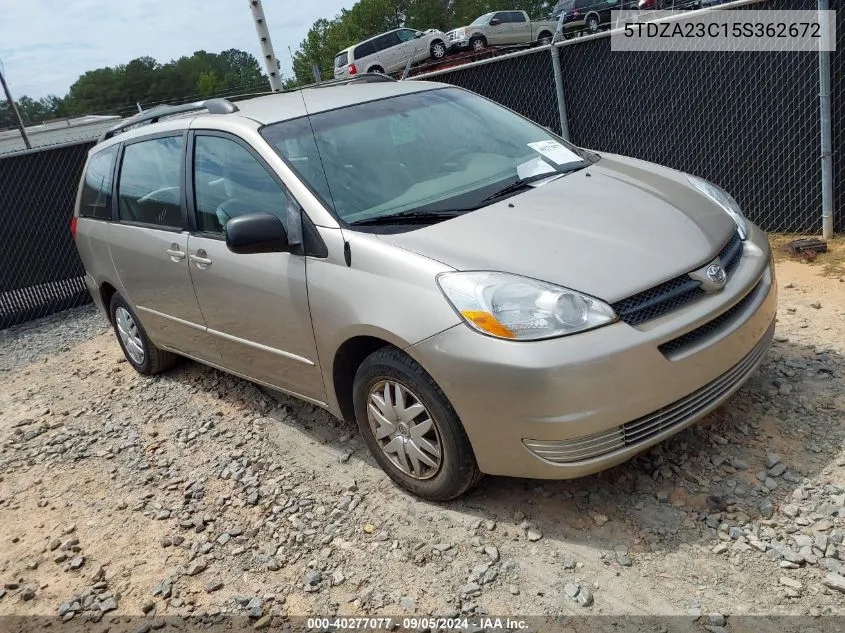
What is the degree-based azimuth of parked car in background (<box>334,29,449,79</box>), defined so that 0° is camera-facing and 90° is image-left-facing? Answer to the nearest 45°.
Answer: approximately 225°

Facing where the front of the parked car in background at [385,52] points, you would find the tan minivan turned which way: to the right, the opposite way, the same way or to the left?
to the right

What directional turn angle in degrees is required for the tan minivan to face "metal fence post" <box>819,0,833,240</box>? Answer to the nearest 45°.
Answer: approximately 90° to its left

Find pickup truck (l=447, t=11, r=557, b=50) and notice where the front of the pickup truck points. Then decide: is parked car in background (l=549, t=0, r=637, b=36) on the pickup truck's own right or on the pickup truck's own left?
on the pickup truck's own left

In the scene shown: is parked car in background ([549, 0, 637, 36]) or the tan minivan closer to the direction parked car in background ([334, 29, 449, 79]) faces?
the parked car in background

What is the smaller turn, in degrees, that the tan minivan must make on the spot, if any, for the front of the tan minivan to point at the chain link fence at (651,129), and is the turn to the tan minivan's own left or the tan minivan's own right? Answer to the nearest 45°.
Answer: approximately 90° to the tan minivan's own left

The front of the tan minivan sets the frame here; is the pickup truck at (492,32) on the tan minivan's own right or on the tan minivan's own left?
on the tan minivan's own left

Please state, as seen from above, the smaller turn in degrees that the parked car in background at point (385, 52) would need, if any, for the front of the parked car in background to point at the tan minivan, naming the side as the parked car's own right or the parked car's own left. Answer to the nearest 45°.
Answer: approximately 135° to the parked car's own right

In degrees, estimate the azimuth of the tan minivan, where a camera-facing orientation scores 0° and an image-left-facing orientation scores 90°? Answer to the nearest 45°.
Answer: approximately 315°

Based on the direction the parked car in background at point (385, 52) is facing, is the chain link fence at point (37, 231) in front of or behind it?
behind

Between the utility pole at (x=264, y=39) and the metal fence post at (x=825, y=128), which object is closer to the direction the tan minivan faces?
the metal fence post
